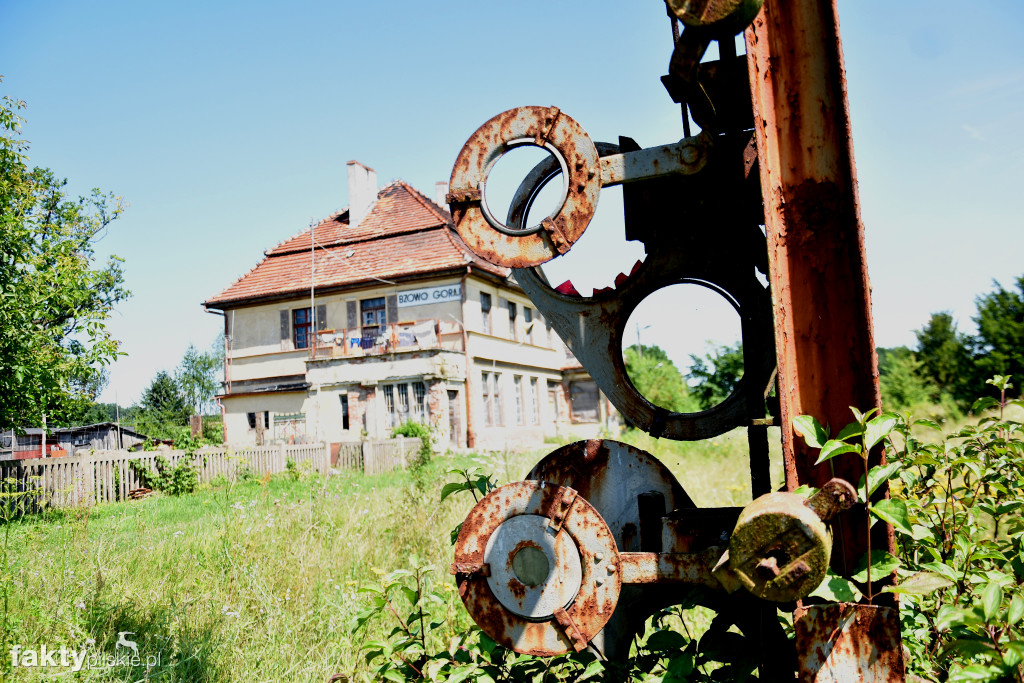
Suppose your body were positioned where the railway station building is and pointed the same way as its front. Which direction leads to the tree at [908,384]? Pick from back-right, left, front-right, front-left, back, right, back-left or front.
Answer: back-left

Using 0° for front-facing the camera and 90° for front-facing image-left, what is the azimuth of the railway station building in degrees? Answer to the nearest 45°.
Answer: approximately 45°

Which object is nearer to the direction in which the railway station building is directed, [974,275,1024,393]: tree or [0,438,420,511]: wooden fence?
the wooden fence

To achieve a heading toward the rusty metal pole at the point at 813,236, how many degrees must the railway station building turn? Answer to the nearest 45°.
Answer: approximately 45° to its left

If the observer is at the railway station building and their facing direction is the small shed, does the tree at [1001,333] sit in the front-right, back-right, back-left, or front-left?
back-right

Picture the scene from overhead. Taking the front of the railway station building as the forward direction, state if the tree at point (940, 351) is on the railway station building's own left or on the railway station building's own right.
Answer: on the railway station building's own left

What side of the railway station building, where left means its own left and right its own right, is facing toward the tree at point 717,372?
left
